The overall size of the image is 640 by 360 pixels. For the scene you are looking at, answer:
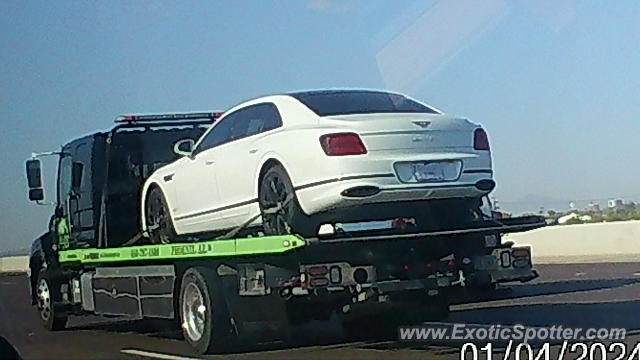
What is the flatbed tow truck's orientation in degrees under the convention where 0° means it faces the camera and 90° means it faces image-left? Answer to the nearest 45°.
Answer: approximately 135°

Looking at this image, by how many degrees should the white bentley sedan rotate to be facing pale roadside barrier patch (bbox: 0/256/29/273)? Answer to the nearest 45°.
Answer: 0° — it already faces it

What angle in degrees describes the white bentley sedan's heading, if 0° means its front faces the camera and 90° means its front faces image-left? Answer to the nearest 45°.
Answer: approximately 135°

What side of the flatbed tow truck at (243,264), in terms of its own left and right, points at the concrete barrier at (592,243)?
right
